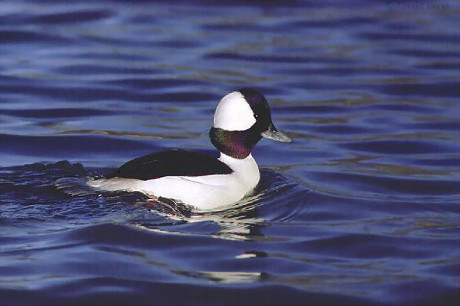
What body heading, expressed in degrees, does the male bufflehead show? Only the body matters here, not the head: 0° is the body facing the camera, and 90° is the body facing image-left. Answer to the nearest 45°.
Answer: approximately 270°
